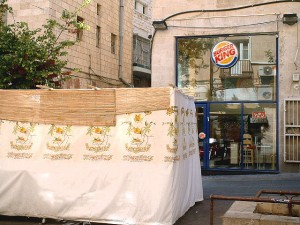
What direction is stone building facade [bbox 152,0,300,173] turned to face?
toward the camera

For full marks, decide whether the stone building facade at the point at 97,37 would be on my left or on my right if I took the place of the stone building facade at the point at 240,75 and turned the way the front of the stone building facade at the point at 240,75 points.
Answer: on my right

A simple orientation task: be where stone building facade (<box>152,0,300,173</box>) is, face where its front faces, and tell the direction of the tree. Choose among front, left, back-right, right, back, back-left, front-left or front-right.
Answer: front-right

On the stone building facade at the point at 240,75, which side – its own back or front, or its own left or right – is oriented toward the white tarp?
front

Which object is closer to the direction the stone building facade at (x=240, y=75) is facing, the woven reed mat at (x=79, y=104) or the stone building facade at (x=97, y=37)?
the woven reed mat

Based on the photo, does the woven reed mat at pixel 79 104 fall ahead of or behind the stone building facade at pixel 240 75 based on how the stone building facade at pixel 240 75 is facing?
ahead

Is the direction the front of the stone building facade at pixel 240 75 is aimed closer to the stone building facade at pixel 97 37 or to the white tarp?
the white tarp

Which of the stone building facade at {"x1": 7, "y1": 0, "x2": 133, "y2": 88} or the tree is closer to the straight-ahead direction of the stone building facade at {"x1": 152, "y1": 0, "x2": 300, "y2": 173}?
the tree

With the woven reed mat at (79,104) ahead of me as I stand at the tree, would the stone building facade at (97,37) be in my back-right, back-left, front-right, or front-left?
back-left

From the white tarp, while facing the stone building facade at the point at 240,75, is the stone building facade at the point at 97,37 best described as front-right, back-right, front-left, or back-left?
front-left
